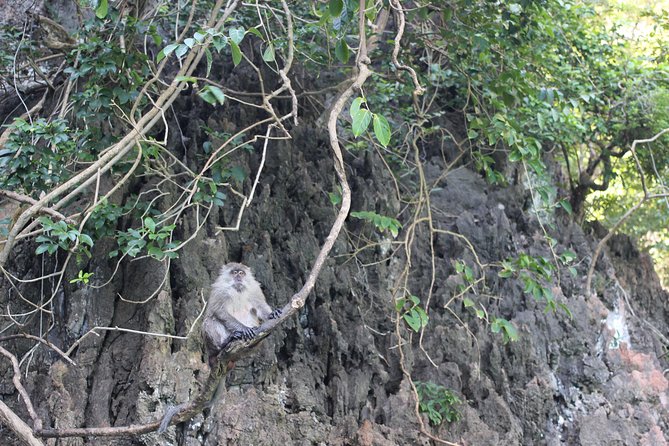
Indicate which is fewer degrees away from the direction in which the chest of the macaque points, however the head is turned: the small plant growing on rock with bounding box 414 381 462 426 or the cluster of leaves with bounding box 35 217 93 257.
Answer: the small plant growing on rock

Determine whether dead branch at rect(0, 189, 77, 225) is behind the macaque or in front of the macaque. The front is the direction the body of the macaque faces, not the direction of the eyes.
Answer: behind

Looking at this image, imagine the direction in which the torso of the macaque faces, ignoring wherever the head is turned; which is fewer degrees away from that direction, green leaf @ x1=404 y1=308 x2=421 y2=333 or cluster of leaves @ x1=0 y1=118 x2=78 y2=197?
the green leaf

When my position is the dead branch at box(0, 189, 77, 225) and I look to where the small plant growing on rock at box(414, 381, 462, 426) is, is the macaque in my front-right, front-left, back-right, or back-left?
front-right

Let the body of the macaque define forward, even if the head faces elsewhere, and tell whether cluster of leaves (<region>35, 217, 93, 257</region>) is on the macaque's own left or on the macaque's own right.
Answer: on the macaque's own right

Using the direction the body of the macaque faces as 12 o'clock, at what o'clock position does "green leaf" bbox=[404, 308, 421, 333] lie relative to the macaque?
The green leaf is roughly at 10 o'clock from the macaque.

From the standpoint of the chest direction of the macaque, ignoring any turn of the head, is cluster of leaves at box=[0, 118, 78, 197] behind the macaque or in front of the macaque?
behind

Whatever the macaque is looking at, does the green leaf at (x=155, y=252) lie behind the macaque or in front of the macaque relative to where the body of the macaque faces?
behind

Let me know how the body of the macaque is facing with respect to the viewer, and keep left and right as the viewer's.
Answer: facing the viewer and to the right of the viewer

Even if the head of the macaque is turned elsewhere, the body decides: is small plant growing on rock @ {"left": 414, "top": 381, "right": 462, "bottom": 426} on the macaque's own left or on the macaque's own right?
on the macaque's own left

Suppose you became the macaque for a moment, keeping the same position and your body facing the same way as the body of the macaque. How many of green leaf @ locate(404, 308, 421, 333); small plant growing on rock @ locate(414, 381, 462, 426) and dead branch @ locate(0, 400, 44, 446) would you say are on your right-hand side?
1
